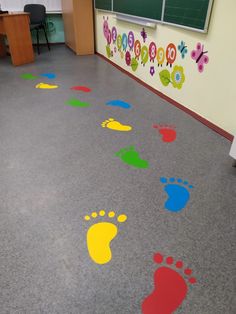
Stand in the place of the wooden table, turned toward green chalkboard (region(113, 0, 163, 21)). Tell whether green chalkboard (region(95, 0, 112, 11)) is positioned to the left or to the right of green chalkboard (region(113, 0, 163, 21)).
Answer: left

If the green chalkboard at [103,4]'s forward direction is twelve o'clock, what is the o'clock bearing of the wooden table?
The wooden table is roughly at 1 o'clock from the green chalkboard.

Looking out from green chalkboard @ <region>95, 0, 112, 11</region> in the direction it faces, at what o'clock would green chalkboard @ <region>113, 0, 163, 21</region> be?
green chalkboard @ <region>113, 0, 163, 21</region> is roughly at 10 o'clock from green chalkboard @ <region>95, 0, 112, 11</region>.

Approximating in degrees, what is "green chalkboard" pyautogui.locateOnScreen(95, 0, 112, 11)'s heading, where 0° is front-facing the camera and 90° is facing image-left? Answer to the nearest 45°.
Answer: approximately 45°

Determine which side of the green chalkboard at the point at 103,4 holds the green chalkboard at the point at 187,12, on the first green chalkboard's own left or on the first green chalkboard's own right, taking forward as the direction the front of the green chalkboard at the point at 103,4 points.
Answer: on the first green chalkboard's own left
